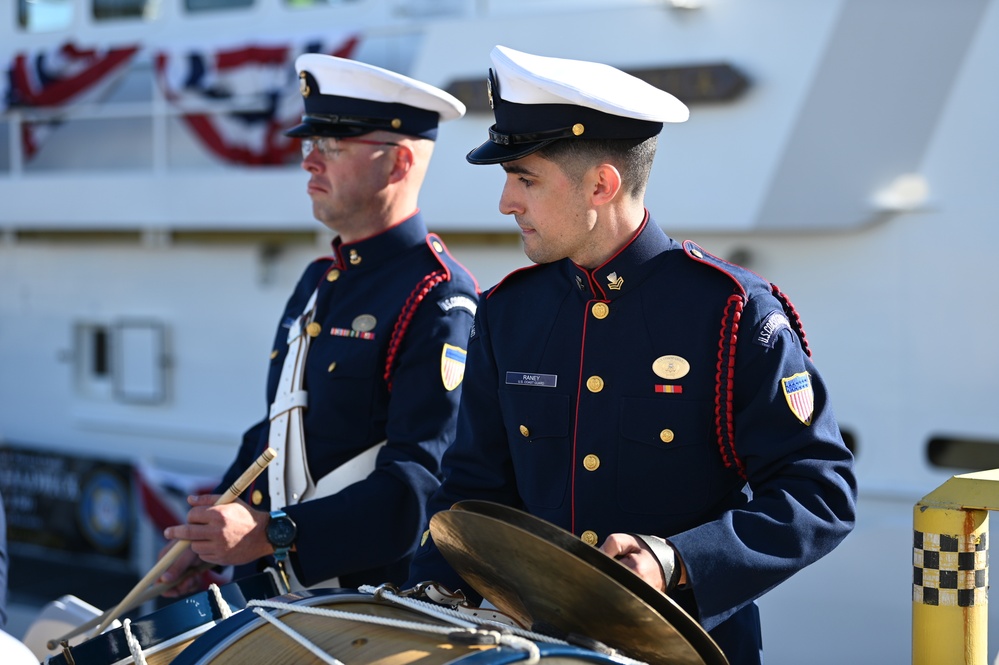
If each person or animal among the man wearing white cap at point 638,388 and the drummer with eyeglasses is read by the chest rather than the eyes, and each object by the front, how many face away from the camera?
0

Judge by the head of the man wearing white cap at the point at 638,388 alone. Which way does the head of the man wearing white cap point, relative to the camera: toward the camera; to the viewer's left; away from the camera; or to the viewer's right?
to the viewer's left

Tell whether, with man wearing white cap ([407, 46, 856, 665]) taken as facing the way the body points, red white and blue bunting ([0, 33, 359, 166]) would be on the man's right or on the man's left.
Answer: on the man's right

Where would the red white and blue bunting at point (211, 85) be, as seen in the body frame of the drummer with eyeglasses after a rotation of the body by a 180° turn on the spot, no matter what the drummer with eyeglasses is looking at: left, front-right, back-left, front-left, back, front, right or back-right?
front-left

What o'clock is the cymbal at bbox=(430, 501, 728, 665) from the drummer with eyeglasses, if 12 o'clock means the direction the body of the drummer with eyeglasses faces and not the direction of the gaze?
The cymbal is roughly at 10 o'clock from the drummer with eyeglasses.

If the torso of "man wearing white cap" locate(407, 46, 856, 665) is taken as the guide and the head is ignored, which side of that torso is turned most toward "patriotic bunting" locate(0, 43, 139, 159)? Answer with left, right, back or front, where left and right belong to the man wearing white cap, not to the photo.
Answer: right

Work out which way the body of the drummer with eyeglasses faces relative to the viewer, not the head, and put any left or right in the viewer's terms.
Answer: facing the viewer and to the left of the viewer

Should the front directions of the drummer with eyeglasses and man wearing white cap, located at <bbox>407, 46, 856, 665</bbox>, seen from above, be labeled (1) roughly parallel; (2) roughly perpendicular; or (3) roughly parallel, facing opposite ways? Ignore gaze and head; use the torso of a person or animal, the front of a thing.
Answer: roughly parallel
